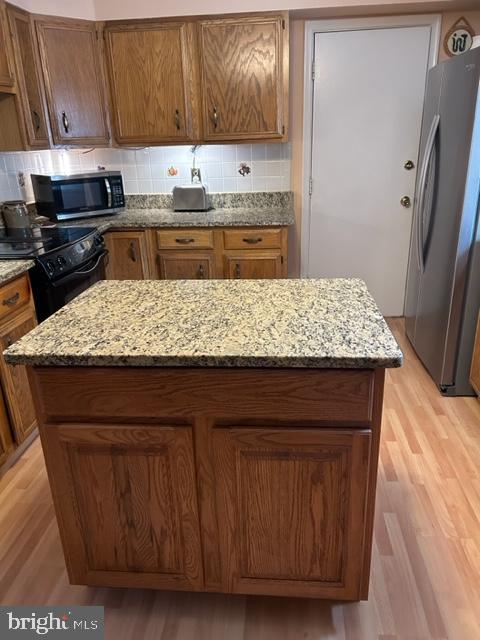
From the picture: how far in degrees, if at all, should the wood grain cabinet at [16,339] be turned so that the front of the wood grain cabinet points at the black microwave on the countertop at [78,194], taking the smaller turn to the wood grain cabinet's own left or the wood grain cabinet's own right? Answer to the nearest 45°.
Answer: approximately 90° to the wood grain cabinet's own left

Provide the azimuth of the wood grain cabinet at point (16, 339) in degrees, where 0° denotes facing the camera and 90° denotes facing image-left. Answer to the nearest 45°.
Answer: approximately 315°

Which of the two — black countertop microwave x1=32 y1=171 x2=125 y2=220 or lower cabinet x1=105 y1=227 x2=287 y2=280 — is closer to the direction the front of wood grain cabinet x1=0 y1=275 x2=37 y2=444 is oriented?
the lower cabinet

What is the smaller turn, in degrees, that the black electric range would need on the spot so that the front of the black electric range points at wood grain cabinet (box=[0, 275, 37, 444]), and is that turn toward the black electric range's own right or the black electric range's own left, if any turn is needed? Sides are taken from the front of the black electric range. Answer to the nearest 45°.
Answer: approximately 90° to the black electric range's own right

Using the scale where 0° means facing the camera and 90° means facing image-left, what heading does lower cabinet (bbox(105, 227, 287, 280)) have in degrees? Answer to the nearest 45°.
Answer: approximately 0°
